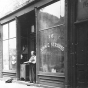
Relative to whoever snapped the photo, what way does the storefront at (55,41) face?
facing the viewer and to the left of the viewer
